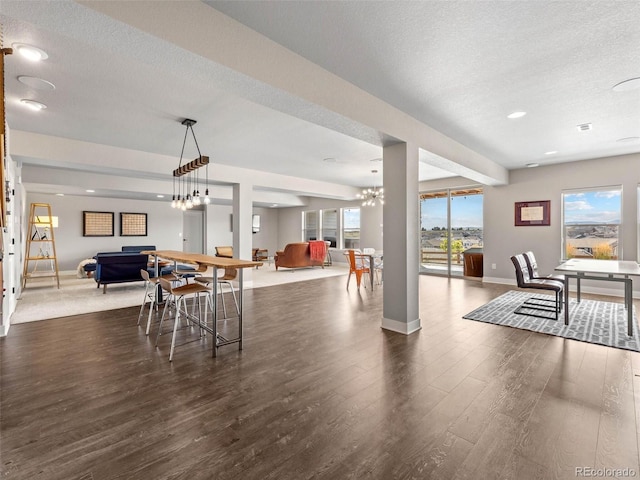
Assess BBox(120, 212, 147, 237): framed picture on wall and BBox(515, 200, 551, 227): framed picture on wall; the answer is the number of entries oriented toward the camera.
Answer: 2

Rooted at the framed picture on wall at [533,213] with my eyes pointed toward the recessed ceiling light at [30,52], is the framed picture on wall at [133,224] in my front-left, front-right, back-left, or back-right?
front-right

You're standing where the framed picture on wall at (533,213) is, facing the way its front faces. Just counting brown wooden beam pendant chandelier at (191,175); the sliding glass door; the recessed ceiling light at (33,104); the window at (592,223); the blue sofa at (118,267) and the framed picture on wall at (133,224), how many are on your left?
1

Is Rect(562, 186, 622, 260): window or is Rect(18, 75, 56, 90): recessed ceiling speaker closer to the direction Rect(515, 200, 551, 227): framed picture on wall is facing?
the recessed ceiling speaker

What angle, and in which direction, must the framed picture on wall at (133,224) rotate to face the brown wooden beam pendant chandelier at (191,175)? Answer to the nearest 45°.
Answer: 0° — it already faces it

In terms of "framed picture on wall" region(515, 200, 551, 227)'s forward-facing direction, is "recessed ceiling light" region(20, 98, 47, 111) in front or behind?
in front

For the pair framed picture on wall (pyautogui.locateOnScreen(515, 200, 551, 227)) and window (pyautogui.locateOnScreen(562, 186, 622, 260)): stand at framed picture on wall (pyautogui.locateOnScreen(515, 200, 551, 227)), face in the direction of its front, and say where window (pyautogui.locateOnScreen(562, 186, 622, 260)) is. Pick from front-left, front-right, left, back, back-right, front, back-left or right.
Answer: left

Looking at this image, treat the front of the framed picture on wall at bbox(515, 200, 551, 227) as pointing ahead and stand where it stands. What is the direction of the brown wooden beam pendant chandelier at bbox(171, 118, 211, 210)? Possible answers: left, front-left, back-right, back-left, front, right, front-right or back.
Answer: front-right

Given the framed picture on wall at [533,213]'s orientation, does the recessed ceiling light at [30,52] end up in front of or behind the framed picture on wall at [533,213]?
in front

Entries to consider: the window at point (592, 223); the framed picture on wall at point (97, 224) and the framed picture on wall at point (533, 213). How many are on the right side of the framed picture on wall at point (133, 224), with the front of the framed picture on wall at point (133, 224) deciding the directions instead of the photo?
1

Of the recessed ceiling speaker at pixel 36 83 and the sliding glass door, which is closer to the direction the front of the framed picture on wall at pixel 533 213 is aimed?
the recessed ceiling speaker

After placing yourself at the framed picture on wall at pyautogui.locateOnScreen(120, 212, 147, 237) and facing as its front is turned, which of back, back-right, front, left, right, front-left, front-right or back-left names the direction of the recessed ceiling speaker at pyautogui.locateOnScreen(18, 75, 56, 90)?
front

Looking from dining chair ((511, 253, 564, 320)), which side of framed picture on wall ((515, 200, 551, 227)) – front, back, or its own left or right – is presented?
front

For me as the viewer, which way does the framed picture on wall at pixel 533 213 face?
facing the viewer

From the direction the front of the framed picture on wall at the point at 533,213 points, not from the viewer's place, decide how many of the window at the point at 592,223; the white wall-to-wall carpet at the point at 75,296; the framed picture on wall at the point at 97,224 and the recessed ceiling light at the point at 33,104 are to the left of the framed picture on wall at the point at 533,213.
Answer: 1

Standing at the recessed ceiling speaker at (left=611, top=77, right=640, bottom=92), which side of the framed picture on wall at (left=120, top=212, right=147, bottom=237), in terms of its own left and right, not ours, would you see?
front

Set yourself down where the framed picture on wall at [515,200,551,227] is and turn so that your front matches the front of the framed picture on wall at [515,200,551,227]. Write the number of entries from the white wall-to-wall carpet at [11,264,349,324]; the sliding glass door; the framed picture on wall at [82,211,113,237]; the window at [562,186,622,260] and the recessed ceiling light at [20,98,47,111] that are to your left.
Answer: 1
